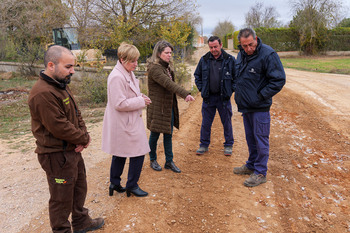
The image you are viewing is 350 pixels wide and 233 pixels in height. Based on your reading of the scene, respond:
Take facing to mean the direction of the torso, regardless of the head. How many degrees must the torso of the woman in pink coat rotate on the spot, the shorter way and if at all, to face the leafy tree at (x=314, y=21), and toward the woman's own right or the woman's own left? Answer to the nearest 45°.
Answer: approximately 45° to the woman's own left

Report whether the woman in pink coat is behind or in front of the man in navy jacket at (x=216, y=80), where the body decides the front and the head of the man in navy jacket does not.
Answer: in front

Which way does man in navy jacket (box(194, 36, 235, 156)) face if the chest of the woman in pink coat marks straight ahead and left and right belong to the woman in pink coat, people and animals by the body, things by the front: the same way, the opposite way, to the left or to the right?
to the right

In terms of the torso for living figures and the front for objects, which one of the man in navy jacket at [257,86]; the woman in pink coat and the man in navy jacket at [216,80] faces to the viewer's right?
the woman in pink coat

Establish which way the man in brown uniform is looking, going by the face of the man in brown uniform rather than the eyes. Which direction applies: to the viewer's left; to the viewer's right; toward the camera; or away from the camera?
to the viewer's right

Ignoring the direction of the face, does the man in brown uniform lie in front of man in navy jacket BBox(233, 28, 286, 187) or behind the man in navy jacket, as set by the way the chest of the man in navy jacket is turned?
in front

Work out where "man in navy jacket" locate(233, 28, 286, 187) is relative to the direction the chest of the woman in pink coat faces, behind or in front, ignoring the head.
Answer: in front

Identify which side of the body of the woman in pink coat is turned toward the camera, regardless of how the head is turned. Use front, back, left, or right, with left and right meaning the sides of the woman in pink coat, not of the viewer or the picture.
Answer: right

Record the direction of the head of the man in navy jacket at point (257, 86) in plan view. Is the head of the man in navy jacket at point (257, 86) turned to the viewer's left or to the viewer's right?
to the viewer's left

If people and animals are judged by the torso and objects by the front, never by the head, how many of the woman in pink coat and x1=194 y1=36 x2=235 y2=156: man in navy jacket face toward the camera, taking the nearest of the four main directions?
1

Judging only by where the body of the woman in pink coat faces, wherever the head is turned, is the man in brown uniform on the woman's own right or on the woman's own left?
on the woman's own right

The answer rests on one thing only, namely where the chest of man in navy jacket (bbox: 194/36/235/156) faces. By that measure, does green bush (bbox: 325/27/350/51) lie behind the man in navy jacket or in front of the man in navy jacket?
behind

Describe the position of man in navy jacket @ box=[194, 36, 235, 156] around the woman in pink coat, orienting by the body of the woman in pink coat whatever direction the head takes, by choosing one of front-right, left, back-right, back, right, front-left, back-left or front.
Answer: front-left

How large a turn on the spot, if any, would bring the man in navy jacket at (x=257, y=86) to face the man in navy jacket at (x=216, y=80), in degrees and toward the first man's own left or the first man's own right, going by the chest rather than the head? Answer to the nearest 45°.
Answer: approximately 90° to the first man's own right

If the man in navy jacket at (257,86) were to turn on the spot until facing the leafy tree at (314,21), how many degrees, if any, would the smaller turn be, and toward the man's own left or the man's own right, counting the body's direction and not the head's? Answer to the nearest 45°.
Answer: approximately 135° to the man's own right
